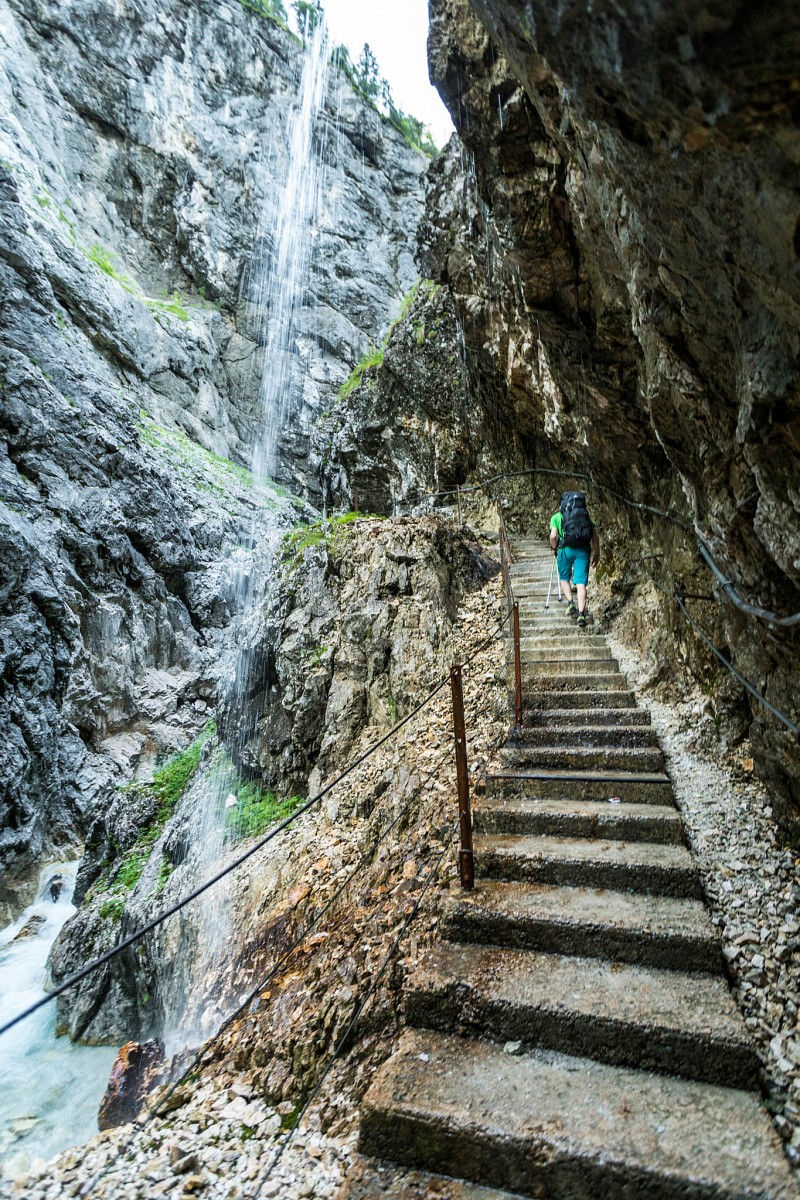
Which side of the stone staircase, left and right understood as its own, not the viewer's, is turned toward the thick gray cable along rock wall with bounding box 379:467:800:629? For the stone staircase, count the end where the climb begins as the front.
back

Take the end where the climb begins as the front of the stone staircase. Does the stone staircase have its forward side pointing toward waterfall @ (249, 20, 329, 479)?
no

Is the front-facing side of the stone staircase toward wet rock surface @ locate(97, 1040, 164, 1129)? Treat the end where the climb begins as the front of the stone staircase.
no

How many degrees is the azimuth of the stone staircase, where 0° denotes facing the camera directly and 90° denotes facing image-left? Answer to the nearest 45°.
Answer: approximately 0°

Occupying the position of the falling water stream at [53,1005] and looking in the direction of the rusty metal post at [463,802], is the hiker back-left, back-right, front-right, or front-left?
front-left

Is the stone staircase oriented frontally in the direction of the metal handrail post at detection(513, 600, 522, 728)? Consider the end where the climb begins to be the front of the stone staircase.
no
